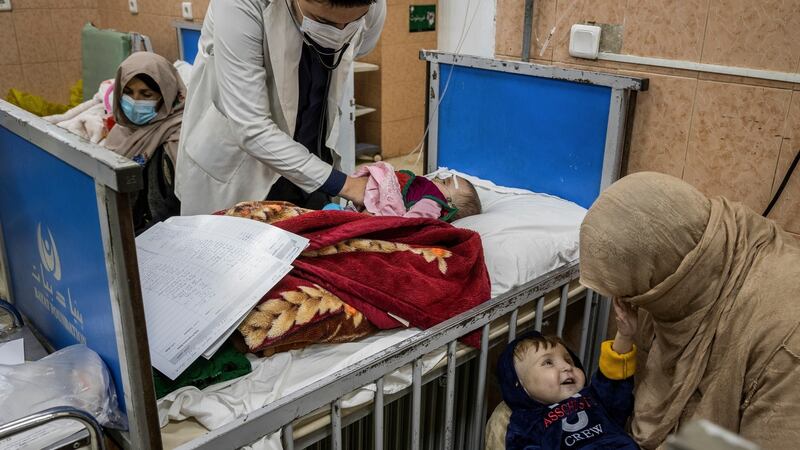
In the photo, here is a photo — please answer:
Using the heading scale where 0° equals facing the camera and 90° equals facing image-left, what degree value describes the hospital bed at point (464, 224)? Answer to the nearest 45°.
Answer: approximately 45°

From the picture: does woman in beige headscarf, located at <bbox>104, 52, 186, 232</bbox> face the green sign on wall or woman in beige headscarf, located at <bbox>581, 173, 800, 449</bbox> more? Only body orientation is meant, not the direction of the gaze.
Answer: the woman in beige headscarf

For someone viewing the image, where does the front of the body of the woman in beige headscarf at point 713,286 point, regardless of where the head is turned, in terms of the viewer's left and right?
facing to the left of the viewer

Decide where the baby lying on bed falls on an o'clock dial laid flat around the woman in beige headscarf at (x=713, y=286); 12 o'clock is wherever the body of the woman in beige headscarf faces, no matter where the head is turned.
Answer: The baby lying on bed is roughly at 1 o'clock from the woman in beige headscarf.

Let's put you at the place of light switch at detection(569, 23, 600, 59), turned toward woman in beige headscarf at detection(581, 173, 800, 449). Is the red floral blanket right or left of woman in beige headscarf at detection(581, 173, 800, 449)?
right

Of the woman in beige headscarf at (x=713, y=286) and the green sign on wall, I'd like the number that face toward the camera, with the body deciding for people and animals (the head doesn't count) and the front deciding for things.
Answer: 1

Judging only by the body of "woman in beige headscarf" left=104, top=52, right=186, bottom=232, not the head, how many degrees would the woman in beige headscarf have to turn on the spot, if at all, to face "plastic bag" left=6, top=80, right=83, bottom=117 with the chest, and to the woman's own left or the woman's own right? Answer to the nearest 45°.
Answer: approximately 135° to the woman's own right

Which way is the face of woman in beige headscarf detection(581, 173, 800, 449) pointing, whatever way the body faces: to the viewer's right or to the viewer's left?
to the viewer's left

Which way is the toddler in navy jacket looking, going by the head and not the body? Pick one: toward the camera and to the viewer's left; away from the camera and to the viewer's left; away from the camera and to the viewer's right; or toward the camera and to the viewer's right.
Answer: toward the camera and to the viewer's right

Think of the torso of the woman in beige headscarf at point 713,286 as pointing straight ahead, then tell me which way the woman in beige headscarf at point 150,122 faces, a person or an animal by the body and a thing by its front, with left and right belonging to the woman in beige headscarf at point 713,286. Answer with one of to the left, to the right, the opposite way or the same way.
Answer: to the left

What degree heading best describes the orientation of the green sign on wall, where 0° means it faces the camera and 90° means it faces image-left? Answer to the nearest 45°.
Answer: approximately 0°

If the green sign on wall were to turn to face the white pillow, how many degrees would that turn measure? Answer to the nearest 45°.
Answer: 0° — it already faces it

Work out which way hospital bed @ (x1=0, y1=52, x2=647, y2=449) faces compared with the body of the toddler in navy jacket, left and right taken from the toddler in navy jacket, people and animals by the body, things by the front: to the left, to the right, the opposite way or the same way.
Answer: to the right
